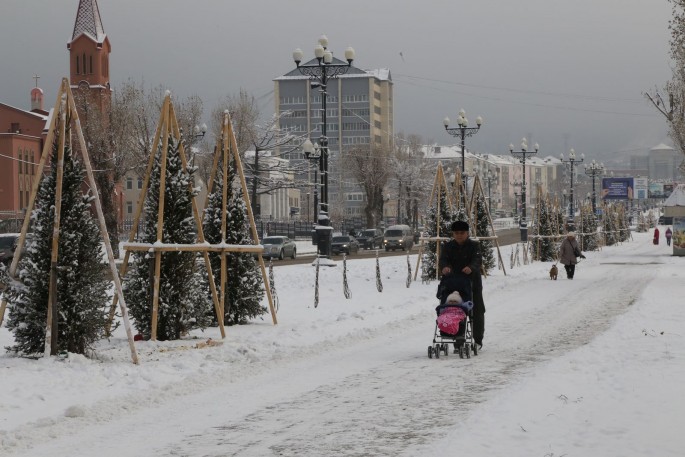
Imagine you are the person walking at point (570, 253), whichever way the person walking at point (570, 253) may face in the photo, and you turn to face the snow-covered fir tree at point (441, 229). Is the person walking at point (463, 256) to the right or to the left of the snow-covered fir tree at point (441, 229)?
left

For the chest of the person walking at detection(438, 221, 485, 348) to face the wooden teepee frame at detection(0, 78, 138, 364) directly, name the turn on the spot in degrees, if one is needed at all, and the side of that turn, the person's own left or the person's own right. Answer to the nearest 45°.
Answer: approximately 45° to the person's own right

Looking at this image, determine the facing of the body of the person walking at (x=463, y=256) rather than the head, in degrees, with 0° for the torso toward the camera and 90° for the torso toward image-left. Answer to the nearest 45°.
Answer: approximately 0°

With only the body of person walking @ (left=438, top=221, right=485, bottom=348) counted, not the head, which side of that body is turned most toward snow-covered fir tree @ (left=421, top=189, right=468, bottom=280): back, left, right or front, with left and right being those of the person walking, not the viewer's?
back

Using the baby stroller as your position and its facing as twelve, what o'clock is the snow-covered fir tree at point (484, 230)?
The snow-covered fir tree is roughly at 6 o'clock from the baby stroller.

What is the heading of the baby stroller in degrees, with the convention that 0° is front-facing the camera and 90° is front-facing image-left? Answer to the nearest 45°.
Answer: approximately 0°

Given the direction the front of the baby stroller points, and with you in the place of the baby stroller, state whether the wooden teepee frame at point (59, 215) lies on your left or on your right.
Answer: on your right

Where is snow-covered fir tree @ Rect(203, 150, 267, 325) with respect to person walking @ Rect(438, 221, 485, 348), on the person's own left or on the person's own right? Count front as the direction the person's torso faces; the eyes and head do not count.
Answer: on the person's own right

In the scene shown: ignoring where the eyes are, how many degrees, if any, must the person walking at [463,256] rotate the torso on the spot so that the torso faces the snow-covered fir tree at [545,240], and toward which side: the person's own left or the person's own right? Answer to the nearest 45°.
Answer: approximately 180°

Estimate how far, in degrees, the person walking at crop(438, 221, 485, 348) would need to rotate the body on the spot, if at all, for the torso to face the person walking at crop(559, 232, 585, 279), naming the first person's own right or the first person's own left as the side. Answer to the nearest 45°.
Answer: approximately 180°

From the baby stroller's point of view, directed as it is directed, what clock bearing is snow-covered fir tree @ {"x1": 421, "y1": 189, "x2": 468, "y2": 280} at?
The snow-covered fir tree is roughly at 6 o'clock from the baby stroller.
